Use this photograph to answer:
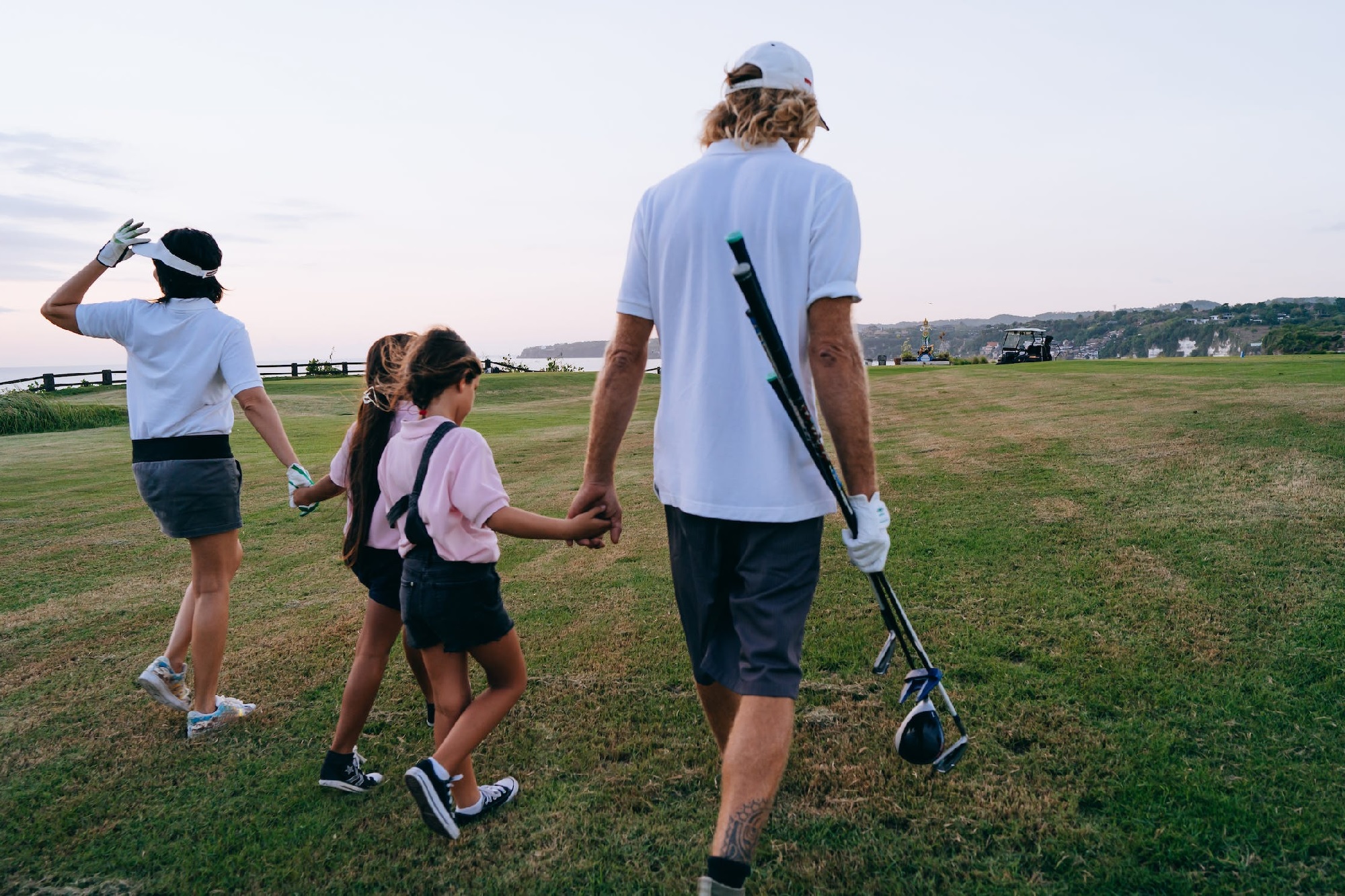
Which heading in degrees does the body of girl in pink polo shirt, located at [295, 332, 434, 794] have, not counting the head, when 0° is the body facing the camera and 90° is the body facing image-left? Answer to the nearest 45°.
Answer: approximately 225°

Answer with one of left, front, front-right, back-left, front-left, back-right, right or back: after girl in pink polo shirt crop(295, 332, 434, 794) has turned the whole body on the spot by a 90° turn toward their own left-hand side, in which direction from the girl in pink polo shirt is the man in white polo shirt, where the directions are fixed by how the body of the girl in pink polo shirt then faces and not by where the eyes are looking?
back

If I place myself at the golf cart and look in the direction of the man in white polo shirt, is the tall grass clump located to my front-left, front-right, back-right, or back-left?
front-right

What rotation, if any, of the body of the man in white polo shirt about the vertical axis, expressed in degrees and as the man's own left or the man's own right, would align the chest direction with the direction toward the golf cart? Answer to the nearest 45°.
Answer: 0° — they already face it

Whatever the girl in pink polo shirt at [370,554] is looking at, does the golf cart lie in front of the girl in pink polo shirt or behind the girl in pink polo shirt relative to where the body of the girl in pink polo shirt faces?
in front

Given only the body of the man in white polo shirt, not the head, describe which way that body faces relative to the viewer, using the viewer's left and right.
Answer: facing away from the viewer

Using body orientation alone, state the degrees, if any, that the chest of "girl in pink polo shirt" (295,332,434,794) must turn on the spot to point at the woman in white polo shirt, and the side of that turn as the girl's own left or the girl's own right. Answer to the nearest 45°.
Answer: approximately 90° to the girl's own left

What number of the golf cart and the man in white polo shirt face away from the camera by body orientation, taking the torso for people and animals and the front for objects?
1

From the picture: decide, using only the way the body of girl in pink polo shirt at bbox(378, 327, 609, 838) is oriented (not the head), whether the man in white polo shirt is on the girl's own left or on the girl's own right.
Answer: on the girl's own right

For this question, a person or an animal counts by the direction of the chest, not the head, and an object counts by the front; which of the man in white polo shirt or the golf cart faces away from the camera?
the man in white polo shirt

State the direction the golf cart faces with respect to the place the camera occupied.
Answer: facing the viewer and to the left of the viewer

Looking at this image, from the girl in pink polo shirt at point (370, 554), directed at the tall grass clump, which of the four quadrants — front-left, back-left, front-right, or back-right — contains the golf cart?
front-right

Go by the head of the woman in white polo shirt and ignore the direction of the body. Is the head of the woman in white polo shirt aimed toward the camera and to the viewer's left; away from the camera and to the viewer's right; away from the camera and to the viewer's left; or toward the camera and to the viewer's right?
away from the camera and to the viewer's left

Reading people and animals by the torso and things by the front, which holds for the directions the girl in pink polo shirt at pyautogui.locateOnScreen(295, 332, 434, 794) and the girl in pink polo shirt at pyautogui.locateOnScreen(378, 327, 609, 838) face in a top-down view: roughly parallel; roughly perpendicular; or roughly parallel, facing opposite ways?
roughly parallel

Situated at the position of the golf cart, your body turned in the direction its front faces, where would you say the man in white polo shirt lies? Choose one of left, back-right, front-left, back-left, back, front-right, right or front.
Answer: front-left

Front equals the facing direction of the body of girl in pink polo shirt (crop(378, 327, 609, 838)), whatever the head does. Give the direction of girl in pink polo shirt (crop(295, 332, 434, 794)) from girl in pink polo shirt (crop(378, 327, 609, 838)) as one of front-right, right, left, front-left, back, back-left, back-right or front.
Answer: left

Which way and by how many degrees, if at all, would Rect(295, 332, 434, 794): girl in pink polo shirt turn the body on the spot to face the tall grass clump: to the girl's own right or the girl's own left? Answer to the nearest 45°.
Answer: approximately 45° to the girl's own left

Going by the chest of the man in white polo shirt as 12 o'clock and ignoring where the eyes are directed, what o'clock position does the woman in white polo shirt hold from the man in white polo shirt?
The woman in white polo shirt is roughly at 10 o'clock from the man in white polo shirt.
